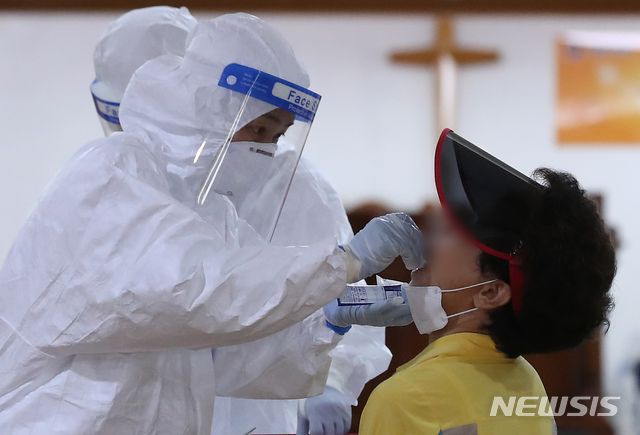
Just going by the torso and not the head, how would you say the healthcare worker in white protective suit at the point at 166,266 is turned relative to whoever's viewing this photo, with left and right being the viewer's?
facing to the right of the viewer

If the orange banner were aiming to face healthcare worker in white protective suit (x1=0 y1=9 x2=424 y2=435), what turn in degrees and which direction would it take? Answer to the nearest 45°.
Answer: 0° — it already faces them

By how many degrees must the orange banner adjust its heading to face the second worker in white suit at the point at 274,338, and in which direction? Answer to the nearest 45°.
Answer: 0° — it already faces them

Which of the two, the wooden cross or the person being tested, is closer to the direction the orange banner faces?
the person being tested

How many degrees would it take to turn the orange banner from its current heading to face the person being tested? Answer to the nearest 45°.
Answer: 0° — it already faces them

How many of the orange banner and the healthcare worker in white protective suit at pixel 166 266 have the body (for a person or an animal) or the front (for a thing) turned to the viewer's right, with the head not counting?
1

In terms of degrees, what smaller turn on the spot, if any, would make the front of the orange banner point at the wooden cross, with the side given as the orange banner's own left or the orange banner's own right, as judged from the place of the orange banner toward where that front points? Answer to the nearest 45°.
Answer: approximately 45° to the orange banner's own right

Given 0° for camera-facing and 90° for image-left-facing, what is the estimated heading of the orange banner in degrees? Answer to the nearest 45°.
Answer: approximately 0°
